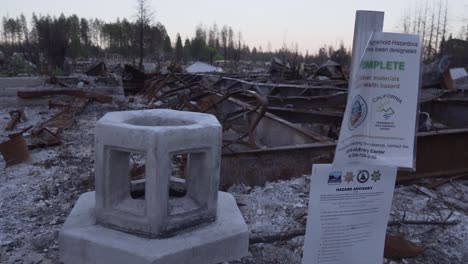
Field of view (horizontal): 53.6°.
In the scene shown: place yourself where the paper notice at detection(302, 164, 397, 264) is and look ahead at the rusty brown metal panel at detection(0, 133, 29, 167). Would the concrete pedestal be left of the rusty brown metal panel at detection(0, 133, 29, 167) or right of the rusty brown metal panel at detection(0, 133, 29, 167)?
left

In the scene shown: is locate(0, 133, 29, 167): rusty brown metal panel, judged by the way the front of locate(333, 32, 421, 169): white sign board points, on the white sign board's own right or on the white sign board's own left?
on the white sign board's own right

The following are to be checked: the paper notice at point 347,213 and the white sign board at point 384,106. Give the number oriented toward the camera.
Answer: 2

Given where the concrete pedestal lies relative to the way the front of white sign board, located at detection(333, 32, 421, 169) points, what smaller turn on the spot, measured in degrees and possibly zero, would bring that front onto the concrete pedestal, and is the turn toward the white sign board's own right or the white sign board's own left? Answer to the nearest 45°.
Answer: approximately 90° to the white sign board's own right

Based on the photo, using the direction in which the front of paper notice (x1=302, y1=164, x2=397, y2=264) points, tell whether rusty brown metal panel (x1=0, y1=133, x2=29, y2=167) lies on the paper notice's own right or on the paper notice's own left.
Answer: on the paper notice's own right

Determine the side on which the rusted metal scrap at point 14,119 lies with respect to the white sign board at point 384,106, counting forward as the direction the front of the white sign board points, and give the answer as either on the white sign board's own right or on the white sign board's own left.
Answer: on the white sign board's own right

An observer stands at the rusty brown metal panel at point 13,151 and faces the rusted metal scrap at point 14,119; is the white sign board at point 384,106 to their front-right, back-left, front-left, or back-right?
back-right

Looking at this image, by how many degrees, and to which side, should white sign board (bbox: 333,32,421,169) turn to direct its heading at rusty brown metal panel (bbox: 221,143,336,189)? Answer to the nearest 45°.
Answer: approximately 135° to its right

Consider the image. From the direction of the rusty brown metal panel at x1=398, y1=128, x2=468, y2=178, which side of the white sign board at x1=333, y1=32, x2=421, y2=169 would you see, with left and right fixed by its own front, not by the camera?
back

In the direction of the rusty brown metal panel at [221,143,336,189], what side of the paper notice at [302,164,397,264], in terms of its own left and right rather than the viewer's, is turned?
back

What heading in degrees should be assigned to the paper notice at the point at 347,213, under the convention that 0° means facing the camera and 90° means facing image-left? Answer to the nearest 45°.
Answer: approximately 0°

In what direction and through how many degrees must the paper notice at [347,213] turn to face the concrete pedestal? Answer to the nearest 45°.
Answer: approximately 90° to its right
